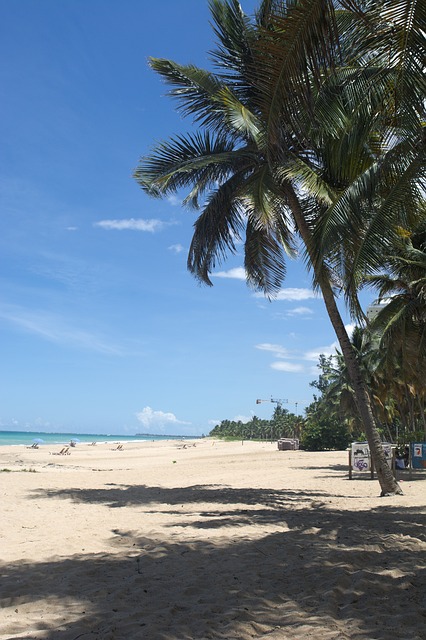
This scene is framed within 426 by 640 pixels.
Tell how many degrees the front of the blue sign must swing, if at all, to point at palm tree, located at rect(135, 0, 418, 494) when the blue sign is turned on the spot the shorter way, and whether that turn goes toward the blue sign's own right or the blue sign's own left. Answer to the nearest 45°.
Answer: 0° — it already faces it

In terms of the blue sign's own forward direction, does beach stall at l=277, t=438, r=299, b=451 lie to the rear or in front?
to the rear

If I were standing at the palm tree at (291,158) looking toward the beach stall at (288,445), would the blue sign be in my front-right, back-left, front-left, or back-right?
front-right

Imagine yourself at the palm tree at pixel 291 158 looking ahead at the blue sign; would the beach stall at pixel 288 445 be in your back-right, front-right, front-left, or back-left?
front-left

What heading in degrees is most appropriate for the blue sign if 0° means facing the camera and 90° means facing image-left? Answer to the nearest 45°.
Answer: approximately 0°

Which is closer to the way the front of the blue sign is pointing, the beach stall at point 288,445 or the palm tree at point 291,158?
the palm tree
